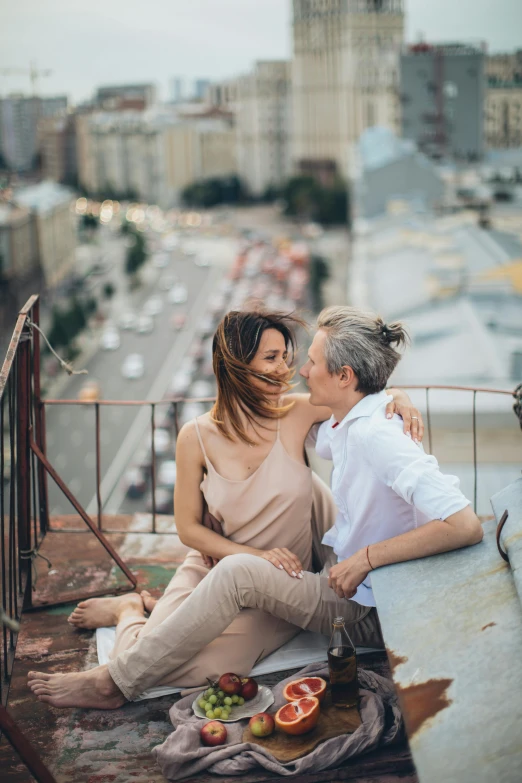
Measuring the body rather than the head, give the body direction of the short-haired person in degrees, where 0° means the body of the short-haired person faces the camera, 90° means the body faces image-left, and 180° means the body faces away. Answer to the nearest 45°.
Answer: approximately 90°

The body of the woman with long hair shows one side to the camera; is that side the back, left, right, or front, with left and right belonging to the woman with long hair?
front

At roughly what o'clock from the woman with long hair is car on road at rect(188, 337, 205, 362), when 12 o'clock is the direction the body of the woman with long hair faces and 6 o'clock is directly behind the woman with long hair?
The car on road is roughly at 6 o'clock from the woman with long hair.

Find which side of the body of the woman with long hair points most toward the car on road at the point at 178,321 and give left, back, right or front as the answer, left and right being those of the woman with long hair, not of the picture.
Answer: back

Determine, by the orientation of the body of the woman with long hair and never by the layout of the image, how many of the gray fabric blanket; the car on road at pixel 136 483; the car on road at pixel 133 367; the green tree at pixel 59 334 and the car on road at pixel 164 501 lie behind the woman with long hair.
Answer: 4

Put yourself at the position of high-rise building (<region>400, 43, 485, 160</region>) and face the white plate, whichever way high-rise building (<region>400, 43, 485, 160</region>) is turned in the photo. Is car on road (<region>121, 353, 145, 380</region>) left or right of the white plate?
right

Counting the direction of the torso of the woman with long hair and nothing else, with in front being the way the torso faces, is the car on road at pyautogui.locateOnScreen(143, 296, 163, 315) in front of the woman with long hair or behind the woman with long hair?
behind

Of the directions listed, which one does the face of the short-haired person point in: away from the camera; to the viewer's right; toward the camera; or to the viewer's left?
to the viewer's left

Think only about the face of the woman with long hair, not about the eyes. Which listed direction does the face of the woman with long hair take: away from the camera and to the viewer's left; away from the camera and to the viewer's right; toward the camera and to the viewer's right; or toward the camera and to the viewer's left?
toward the camera and to the viewer's right

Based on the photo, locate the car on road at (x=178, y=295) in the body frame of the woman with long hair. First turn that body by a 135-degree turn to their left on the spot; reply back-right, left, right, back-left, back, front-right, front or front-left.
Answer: front-left

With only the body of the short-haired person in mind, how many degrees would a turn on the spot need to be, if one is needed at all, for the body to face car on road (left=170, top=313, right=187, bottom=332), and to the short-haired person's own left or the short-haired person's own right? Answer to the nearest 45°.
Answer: approximately 90° to the short-haired person's own right

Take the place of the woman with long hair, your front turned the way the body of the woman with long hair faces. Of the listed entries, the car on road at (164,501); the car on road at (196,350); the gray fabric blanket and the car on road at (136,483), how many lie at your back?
3

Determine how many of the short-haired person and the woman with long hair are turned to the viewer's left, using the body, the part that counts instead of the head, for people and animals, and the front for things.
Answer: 1

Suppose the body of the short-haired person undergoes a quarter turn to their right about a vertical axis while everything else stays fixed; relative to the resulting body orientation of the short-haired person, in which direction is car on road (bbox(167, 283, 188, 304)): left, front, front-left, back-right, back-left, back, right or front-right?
front
